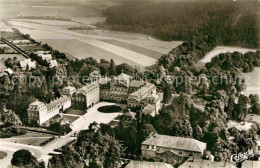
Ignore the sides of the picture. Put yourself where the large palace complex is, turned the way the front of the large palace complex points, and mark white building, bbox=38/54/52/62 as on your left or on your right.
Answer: on your right

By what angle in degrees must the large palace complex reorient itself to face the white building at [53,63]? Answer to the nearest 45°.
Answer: approximately 90° to its right

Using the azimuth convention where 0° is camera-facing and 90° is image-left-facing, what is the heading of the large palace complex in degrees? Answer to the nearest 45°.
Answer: approximately 45°

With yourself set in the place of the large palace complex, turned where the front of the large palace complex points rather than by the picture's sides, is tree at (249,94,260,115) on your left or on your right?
on your left

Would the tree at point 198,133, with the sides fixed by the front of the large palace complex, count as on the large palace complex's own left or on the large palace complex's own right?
on the large palace complex's own left

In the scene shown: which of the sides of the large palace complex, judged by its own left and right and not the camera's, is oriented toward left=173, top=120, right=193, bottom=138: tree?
left

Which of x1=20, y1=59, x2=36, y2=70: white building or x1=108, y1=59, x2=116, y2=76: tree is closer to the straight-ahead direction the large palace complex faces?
the white building

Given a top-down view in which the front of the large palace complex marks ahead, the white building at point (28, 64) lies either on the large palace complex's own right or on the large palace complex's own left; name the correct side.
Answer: on the large palace complex's own right

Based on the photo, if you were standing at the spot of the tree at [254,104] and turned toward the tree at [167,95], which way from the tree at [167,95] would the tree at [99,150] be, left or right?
left

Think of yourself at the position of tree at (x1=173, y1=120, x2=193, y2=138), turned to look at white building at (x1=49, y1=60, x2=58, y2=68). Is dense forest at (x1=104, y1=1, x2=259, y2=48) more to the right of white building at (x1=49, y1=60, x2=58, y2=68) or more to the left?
right

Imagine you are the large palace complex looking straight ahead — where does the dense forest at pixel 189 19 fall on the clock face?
The dense forest is roughly at 7 o'clock from the large palace complex.
